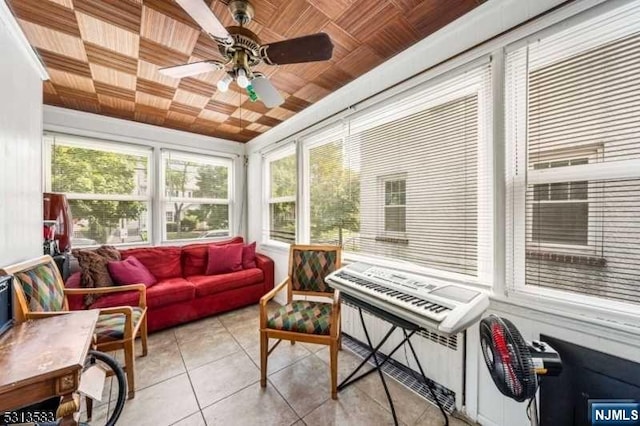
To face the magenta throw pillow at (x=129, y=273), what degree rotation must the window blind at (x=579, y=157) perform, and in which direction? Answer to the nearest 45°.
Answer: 0° — it already faces it

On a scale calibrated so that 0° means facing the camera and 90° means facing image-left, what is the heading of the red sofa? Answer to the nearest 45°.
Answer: approximately 315°

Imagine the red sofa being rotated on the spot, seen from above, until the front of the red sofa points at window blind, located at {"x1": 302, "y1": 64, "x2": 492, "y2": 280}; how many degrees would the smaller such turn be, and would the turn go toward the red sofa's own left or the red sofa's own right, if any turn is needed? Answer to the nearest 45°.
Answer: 0° — it already faces it

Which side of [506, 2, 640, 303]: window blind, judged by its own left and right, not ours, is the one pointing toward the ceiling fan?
front

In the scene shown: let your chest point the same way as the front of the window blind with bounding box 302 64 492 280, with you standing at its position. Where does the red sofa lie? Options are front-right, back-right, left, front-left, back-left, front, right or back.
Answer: front-right

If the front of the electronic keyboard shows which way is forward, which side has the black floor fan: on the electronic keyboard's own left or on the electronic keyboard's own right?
on the electronic keyboard's own left

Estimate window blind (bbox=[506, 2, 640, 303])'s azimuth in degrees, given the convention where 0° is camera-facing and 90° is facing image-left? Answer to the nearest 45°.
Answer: approximately 45°

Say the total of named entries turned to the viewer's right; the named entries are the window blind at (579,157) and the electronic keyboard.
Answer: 0

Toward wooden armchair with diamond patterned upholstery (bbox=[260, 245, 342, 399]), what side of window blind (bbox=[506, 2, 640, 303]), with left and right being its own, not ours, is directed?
front

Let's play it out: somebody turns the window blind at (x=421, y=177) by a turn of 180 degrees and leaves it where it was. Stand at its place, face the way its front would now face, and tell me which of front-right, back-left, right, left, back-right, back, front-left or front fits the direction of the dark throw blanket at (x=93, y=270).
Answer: back-left
